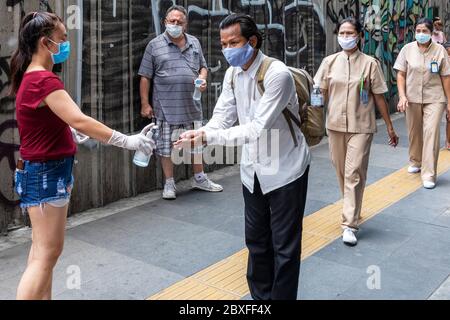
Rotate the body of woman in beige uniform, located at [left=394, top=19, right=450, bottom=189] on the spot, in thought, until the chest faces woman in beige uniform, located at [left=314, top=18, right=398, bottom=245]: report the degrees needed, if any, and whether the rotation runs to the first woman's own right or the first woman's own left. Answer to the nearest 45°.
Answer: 0° — they already face them

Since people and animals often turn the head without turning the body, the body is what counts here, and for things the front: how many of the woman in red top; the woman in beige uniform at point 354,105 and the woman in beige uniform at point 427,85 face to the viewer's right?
1

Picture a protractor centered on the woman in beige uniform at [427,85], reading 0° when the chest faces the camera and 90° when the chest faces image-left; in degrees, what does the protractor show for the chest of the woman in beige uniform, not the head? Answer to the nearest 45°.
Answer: approximately 0°

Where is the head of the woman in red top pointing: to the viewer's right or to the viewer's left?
to the viewer's right

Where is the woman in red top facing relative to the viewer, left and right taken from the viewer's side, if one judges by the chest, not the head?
facing to the right of the viewer

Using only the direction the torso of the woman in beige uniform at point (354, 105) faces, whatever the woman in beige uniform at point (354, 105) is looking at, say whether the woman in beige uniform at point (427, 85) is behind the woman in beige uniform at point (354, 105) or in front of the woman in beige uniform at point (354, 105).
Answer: behind

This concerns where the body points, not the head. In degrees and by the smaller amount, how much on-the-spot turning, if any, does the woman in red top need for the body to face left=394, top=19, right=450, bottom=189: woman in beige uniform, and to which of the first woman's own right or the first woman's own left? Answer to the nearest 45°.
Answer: approximately 45° to the first woman's own left

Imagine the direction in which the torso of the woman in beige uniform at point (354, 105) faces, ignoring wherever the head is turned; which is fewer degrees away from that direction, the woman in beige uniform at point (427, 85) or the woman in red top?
the woman in red top

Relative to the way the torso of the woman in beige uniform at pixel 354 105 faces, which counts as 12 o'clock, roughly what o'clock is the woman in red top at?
The woman in red top is roughly at 1 o'clock from the woman in beige uniform.

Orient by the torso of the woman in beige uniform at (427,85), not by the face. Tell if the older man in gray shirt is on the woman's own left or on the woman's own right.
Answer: on the woman's own right
